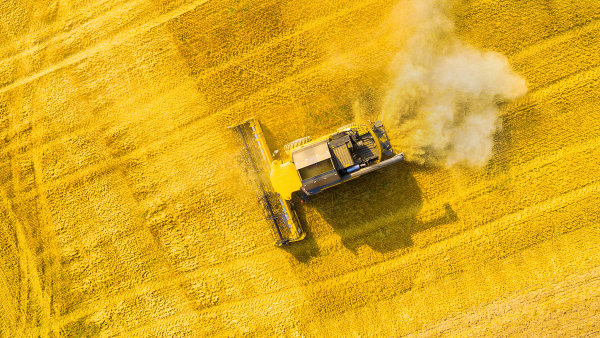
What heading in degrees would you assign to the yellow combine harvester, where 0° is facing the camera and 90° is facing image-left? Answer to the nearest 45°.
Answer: approximately 90°
